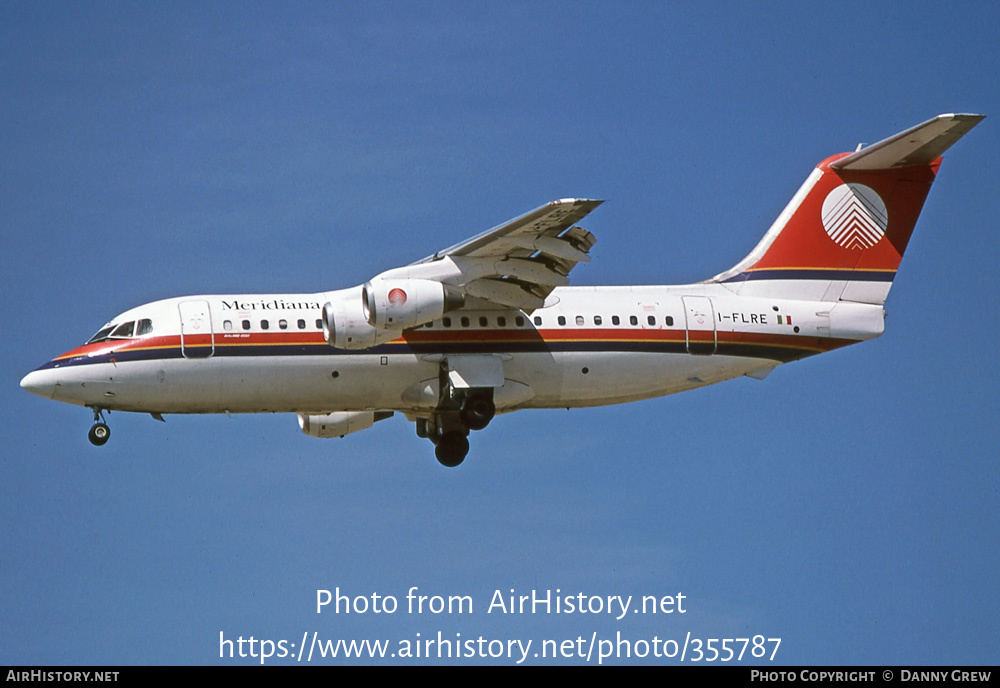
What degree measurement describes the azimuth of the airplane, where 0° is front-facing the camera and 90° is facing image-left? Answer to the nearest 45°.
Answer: approximately 90°
